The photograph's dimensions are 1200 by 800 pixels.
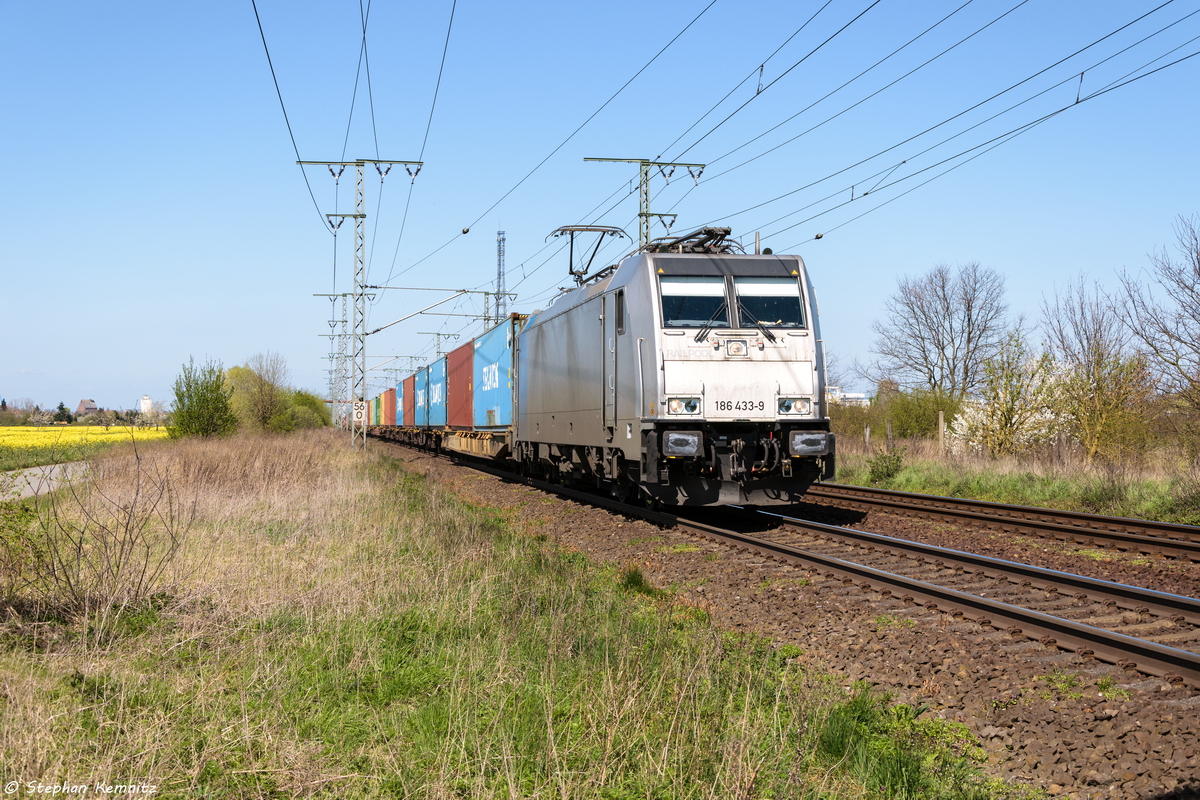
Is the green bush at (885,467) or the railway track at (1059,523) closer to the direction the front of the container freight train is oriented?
the railway track

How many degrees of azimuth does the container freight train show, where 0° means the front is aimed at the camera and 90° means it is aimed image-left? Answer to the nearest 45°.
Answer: approximately 315°

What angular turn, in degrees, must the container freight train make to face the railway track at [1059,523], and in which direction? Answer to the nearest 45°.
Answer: approximately 45° to its left

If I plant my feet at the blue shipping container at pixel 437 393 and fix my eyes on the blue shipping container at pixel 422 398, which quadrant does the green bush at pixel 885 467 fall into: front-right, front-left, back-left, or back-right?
back-right
